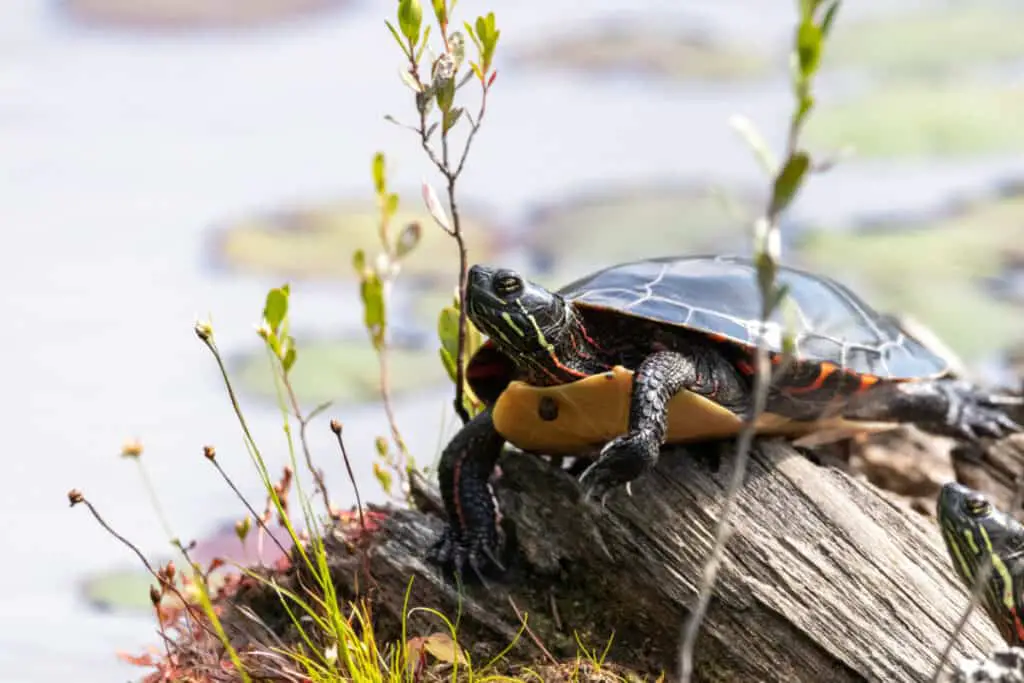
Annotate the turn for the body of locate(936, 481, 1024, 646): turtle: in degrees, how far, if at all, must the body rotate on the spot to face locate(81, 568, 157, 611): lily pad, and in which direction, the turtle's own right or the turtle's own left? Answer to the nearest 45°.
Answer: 0° — it already faces it

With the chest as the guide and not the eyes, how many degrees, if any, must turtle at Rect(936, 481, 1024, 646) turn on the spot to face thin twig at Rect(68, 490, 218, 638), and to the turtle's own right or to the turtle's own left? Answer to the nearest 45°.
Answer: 0° — it already faces it

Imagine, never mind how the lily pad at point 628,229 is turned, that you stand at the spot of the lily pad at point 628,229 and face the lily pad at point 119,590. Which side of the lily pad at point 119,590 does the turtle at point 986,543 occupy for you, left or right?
left

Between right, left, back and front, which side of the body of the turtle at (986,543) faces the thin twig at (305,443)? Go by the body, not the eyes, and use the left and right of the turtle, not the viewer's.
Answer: front

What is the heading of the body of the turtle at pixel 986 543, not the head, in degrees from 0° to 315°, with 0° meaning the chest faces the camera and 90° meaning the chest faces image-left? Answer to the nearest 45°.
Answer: approximately 90°

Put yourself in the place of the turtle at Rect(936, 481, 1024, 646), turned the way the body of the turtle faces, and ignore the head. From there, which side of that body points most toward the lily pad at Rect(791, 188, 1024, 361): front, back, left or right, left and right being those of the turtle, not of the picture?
right

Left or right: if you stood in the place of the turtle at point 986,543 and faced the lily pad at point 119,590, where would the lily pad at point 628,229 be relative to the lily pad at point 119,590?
right

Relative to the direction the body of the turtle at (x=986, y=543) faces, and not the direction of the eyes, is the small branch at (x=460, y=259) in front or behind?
in front
